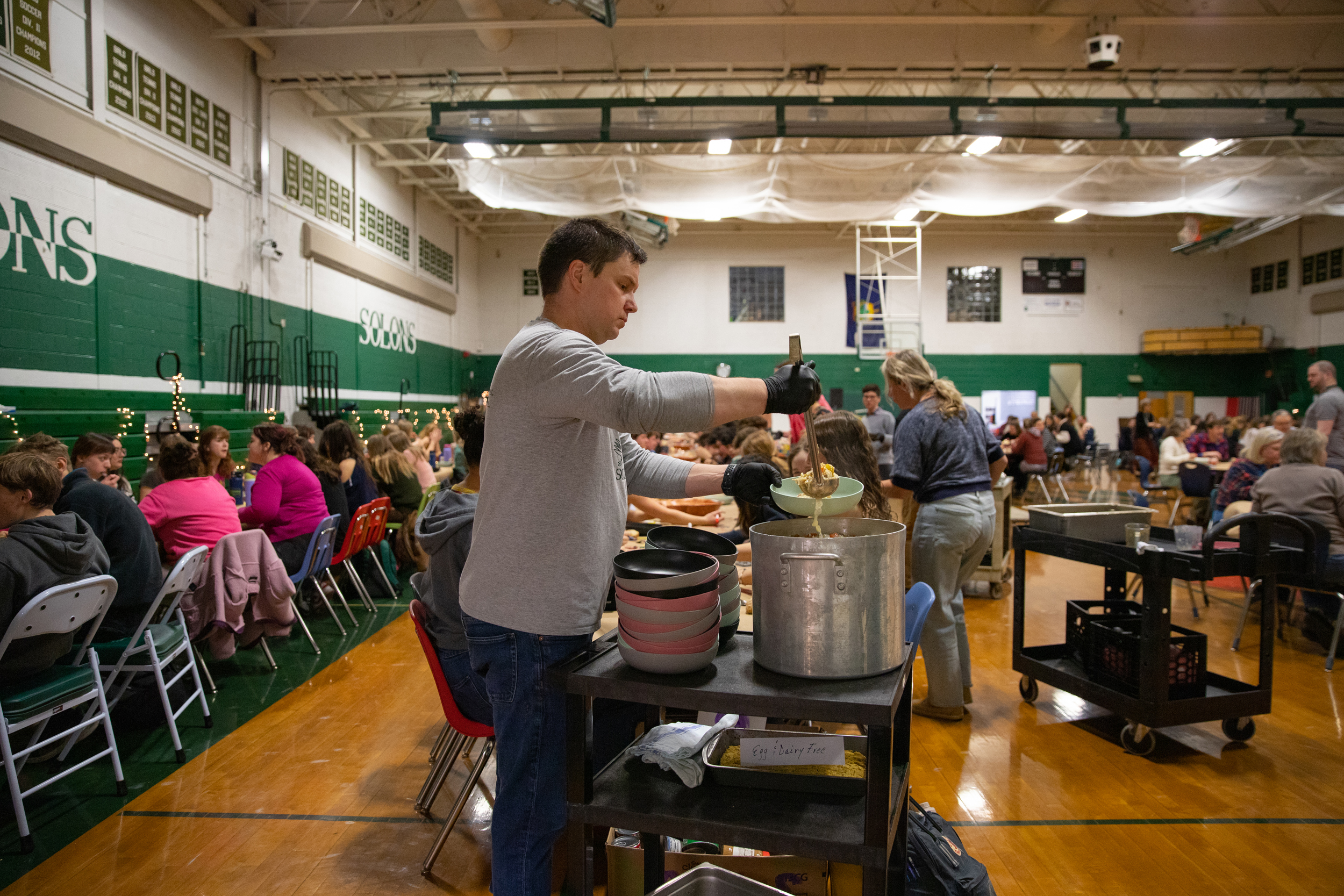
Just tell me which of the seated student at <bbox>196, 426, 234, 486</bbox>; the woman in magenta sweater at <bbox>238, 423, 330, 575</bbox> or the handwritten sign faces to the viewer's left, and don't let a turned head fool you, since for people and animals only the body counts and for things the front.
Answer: the woman in magenta sweater

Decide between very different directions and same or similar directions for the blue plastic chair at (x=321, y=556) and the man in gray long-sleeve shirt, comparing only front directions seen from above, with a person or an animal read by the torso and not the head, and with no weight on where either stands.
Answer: very different directions

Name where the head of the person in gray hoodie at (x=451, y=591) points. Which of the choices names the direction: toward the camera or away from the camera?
away from the camera

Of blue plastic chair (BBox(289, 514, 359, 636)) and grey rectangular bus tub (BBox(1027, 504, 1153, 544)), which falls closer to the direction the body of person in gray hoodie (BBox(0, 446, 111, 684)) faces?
the blue plastic chair

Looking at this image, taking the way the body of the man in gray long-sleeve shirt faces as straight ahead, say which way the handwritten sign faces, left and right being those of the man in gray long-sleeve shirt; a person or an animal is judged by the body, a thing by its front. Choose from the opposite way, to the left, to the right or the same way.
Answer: to the right

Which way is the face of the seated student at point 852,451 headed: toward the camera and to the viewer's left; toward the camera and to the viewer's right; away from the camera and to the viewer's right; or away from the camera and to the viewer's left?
away from the camera and to the viewer's left

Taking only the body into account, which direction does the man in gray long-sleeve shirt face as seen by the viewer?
to the viewer's right

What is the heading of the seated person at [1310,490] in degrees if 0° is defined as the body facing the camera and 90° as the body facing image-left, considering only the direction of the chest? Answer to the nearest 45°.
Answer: approximately 180°

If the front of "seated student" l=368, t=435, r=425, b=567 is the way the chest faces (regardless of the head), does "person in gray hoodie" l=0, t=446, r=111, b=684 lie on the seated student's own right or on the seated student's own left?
on the seated student's own left

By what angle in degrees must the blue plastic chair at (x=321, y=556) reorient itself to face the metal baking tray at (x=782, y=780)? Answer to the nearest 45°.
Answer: approximately 135° to its left

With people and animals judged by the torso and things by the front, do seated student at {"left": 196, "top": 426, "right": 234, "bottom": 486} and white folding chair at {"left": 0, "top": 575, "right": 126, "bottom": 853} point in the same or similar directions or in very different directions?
very different directions

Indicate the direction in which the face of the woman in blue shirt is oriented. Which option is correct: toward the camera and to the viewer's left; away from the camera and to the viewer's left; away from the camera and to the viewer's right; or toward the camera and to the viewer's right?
away from the camera and to the viewer's left

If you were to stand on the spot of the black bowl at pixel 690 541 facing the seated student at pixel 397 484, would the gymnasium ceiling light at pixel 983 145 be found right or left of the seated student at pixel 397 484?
right

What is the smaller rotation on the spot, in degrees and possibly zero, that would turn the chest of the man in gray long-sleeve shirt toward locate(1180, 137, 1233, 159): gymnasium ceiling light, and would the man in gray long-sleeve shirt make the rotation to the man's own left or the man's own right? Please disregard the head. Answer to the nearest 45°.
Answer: approximately 45° to the man's own left

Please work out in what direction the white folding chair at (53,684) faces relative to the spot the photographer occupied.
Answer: facing away from the viewer and to the left of the viewer
